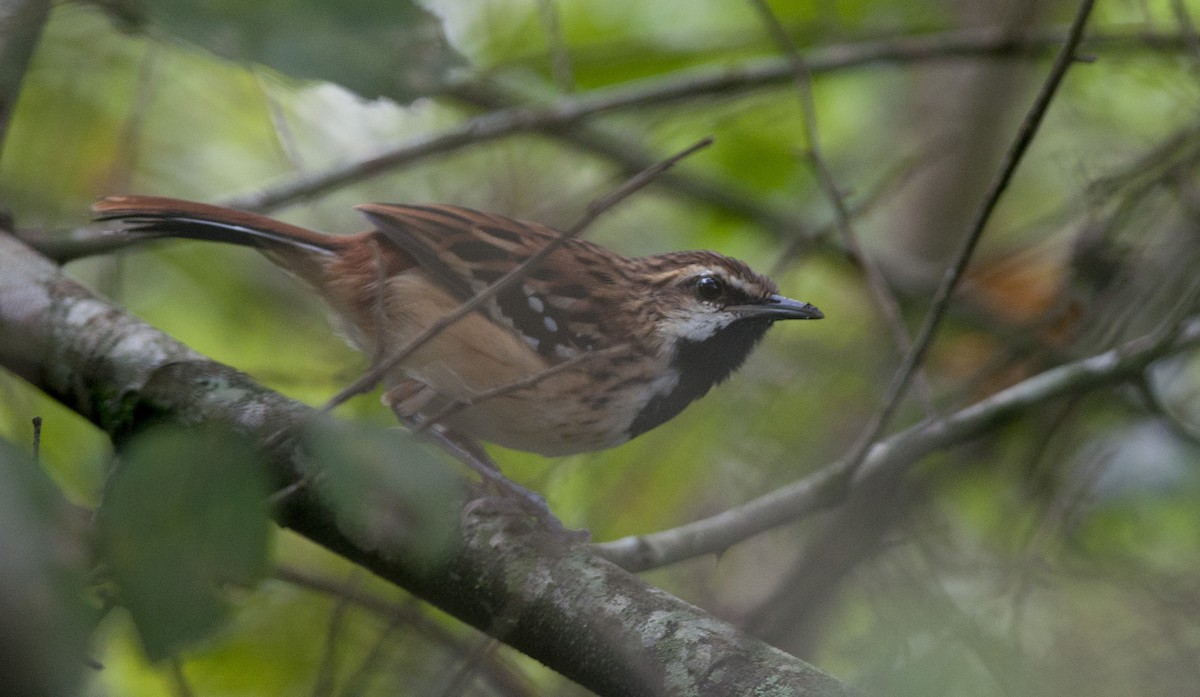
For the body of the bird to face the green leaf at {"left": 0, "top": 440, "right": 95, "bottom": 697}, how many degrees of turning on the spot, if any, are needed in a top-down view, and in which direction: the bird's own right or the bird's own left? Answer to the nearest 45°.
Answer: approximately 90° to the bird's own right

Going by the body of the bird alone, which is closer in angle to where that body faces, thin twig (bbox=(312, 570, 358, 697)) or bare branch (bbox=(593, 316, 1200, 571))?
the bare branch

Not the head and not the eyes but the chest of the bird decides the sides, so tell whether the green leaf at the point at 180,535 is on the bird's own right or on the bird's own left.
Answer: on the bird's own right

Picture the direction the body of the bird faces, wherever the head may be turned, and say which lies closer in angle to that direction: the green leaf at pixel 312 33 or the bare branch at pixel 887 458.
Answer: the bare branch

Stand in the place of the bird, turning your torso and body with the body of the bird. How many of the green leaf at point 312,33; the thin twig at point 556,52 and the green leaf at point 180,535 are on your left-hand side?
1

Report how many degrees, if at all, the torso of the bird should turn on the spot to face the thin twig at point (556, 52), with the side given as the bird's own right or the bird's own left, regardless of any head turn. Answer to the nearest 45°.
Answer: approximately 90° to the bird's own left

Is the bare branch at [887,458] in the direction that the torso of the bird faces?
yes

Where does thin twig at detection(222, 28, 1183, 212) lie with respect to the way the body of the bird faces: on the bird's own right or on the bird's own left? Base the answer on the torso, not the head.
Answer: on the bird's own left

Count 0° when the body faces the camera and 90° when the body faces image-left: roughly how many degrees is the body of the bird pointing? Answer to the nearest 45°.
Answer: approximately 270°
